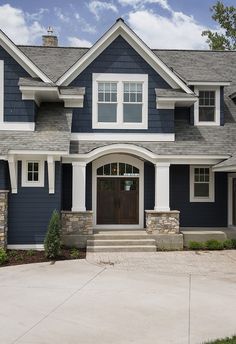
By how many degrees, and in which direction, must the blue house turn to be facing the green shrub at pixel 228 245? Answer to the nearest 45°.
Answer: approximately 90° to its left

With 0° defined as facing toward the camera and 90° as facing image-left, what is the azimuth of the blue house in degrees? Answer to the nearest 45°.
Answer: approximately 0°

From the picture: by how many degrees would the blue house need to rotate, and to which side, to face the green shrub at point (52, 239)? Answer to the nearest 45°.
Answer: approximately 45° to its right
